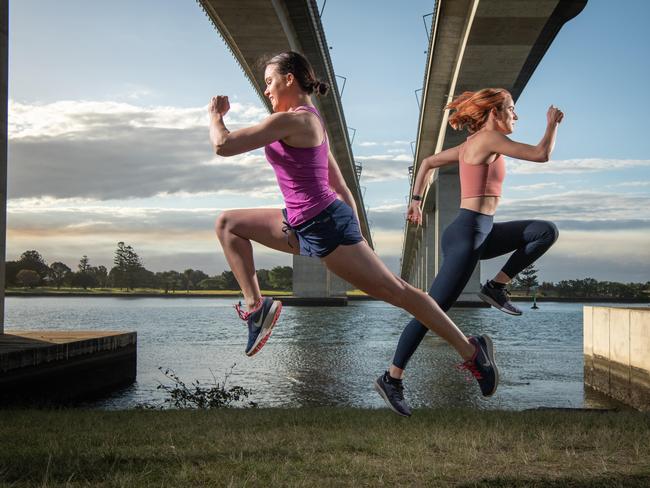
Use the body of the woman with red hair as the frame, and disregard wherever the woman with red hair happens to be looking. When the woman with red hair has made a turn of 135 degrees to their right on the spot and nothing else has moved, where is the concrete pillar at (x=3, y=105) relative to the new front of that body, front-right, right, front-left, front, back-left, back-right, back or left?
right

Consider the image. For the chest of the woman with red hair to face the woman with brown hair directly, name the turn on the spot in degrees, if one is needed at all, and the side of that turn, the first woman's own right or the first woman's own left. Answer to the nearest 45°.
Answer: approximately 135° to the first woman's own right

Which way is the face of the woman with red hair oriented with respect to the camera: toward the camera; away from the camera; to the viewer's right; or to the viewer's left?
to the viewer's right

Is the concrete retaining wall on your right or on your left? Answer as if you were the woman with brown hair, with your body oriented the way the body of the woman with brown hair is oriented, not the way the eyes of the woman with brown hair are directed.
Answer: on your right

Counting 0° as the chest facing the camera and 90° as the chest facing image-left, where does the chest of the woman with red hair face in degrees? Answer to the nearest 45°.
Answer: approximately 270°

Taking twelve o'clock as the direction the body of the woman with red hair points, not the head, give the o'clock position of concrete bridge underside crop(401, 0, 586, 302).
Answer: The concrete bridge underside is roughly at 9 o'clock from the woman with red hair.

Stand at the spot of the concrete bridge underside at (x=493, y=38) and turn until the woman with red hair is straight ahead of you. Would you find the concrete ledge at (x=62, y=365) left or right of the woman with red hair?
right
